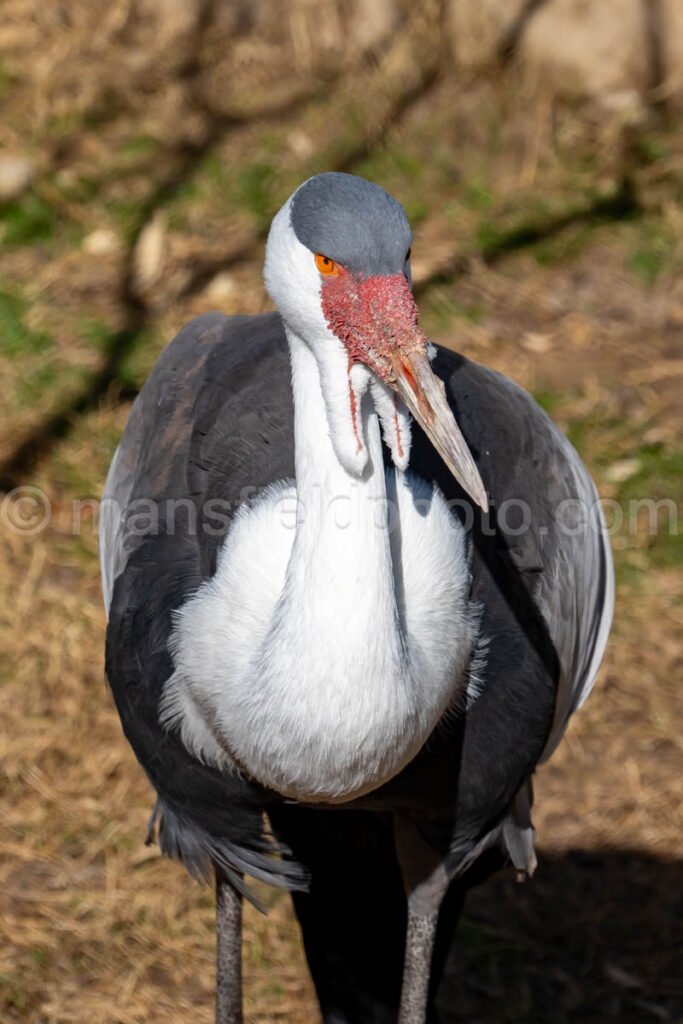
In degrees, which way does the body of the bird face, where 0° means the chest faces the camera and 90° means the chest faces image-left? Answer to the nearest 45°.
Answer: approximately 0°
